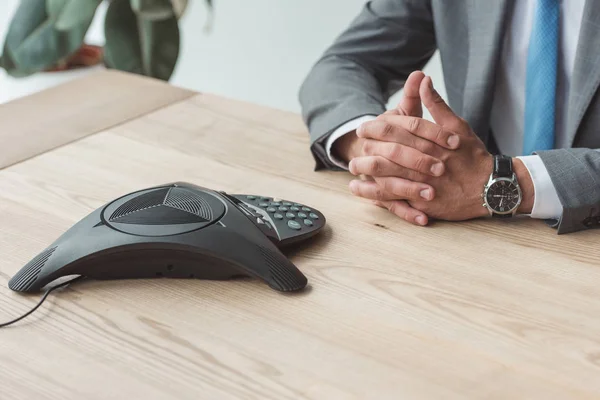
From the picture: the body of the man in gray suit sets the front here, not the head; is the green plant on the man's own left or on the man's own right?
on the man's own right

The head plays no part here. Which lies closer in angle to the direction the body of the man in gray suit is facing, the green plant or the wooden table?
the wooden table

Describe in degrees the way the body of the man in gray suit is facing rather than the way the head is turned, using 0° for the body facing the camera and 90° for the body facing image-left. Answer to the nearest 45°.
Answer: approximately 45°
